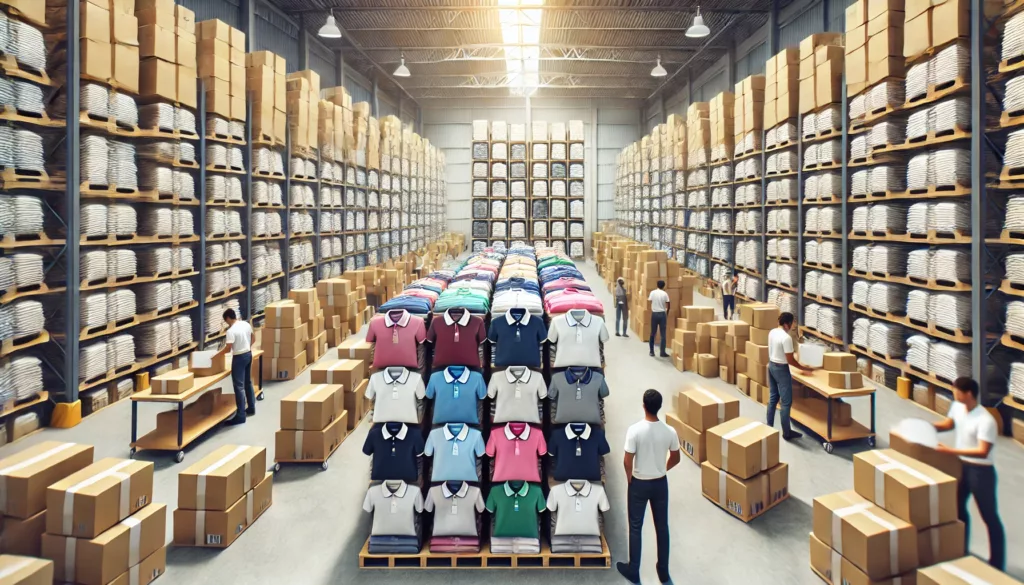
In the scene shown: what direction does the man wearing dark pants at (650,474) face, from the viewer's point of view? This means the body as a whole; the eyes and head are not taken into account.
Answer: away from the camera

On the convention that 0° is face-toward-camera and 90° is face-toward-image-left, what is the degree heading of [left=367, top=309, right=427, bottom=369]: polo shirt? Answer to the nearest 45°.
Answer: approximately 0°
